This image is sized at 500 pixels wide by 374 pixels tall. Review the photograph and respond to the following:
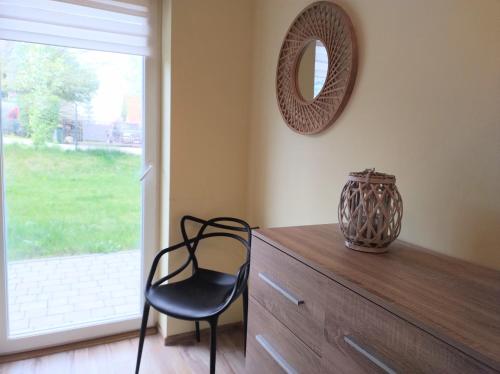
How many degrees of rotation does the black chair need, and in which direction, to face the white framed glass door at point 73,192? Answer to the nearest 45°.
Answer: approximately 90° to its right

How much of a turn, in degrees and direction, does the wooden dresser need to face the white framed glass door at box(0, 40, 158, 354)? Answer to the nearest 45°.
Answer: approximately 90° to its right

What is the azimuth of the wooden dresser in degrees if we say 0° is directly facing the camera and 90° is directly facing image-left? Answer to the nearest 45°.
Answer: approximately 45°

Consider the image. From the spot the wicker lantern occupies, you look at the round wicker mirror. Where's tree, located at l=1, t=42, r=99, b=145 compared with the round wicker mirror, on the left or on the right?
left

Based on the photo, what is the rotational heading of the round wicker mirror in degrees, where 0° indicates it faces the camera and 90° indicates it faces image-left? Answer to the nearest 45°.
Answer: approximately 45°

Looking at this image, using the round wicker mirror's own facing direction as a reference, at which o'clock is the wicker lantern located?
The wicker lantern is roughly at 10 o'clock from the round wicker mirror.

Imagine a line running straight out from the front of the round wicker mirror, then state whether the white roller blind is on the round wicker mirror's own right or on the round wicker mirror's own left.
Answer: on the round wicker mirror's own right

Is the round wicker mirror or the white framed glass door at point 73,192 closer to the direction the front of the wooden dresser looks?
the white framed glass door

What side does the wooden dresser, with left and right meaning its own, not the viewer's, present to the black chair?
right
